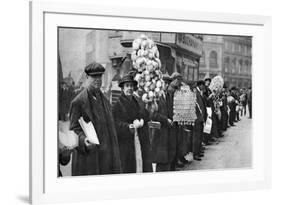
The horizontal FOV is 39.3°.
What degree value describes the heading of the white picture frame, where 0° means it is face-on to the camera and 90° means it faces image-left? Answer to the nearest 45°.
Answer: approximately 315°
